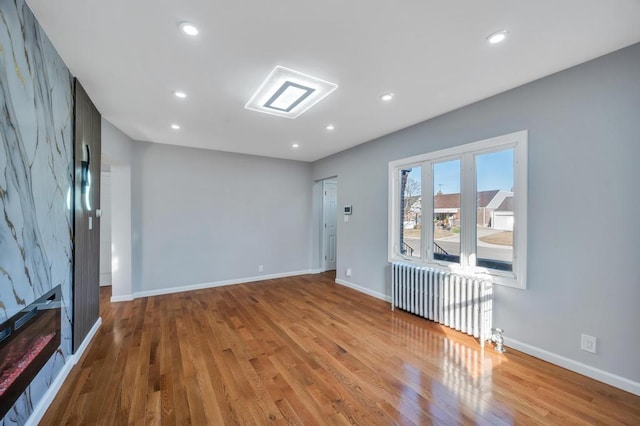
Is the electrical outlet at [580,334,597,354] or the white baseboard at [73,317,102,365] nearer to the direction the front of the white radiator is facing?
the white baseboard

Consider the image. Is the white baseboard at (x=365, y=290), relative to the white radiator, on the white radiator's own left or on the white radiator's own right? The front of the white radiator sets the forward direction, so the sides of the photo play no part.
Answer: on the white radiator's own right

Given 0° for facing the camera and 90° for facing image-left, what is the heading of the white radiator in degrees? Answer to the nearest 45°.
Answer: approximately 45°

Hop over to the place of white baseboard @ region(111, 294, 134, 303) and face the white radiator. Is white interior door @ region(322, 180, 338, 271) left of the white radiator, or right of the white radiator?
left

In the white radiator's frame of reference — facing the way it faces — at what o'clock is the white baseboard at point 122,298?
The white baseboard is roughly at 1 o'clock from the white radiator.

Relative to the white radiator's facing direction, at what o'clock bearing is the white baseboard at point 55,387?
The white baseboard is roughly at 12 o'clock from the white radiator.
